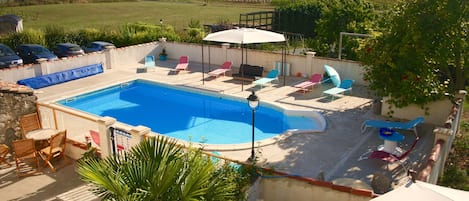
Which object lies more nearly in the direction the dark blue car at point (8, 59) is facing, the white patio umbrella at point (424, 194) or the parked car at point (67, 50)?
the white patio umbrella

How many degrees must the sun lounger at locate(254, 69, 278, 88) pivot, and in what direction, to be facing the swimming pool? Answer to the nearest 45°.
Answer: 0° — it already faces it

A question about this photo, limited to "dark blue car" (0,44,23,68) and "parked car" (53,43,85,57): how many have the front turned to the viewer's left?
0

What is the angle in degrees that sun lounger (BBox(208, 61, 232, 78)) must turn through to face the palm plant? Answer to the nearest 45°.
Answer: approximately 45° to its left

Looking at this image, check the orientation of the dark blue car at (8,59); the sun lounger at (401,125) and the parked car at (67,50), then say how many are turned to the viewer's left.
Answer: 1

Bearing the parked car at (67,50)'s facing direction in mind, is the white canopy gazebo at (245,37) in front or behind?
in front

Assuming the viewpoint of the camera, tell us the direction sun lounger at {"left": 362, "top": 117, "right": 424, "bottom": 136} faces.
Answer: facing to the left of the viewer

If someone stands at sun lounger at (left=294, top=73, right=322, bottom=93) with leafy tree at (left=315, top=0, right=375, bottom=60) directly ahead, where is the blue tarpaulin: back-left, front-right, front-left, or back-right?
back-left

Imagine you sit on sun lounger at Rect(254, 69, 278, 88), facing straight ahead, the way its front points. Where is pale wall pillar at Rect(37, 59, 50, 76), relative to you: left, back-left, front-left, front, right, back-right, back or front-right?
front-right

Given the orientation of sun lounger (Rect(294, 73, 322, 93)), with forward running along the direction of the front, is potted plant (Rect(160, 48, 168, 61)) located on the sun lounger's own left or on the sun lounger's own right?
on the sun lounger's own right

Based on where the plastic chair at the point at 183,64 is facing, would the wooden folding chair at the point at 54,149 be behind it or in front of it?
in front
